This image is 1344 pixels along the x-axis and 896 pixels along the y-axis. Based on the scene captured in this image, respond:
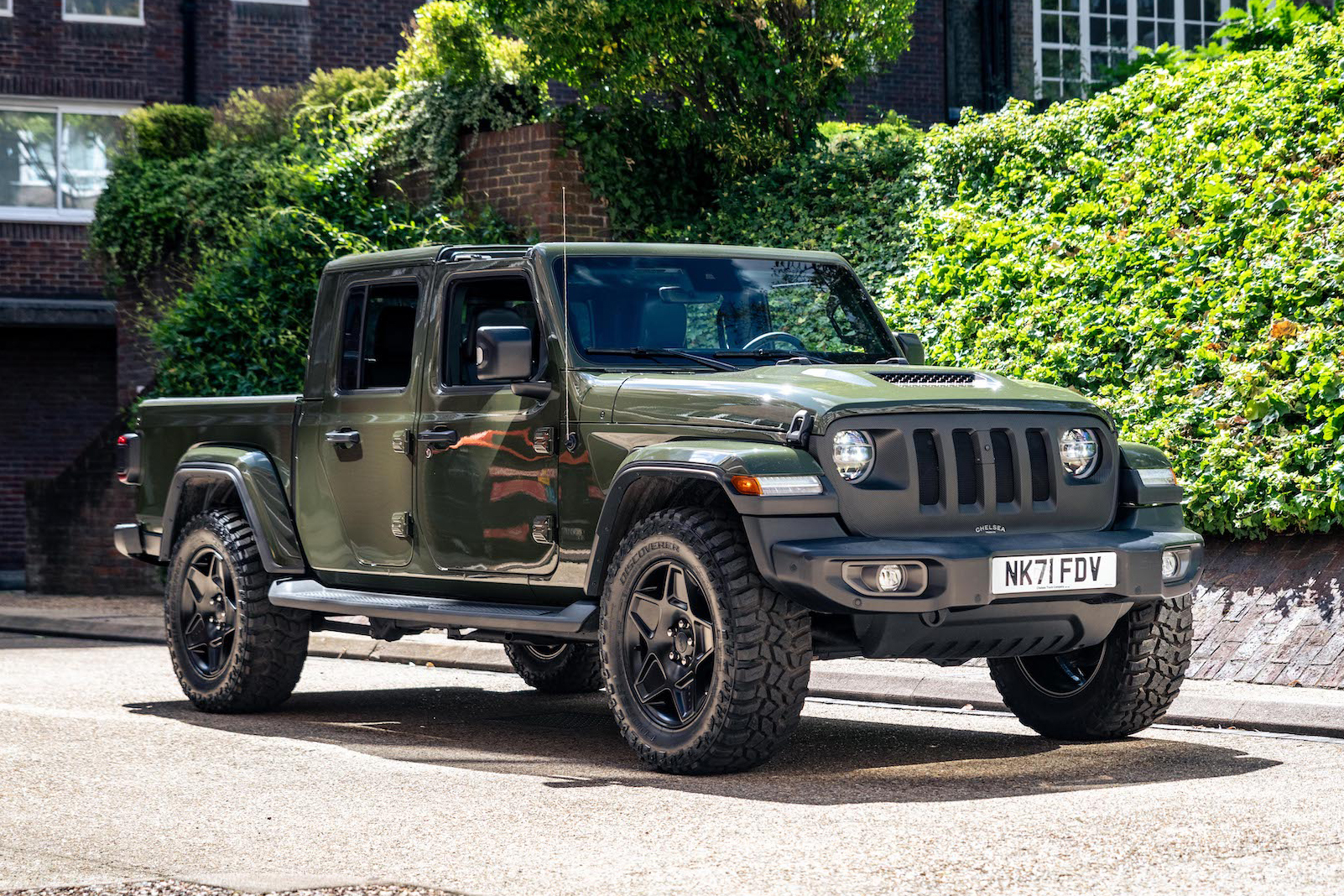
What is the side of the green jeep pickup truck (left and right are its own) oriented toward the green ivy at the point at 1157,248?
left

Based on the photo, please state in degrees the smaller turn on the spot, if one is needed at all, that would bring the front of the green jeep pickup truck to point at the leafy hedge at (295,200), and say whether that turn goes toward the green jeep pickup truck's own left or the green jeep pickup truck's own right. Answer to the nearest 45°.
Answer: approximately 135° to the green jeep pickup truck's own left

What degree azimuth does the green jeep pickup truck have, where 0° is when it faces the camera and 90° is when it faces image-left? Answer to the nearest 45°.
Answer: approximately 315°

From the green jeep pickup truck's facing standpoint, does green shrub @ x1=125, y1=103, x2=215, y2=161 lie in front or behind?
behind
